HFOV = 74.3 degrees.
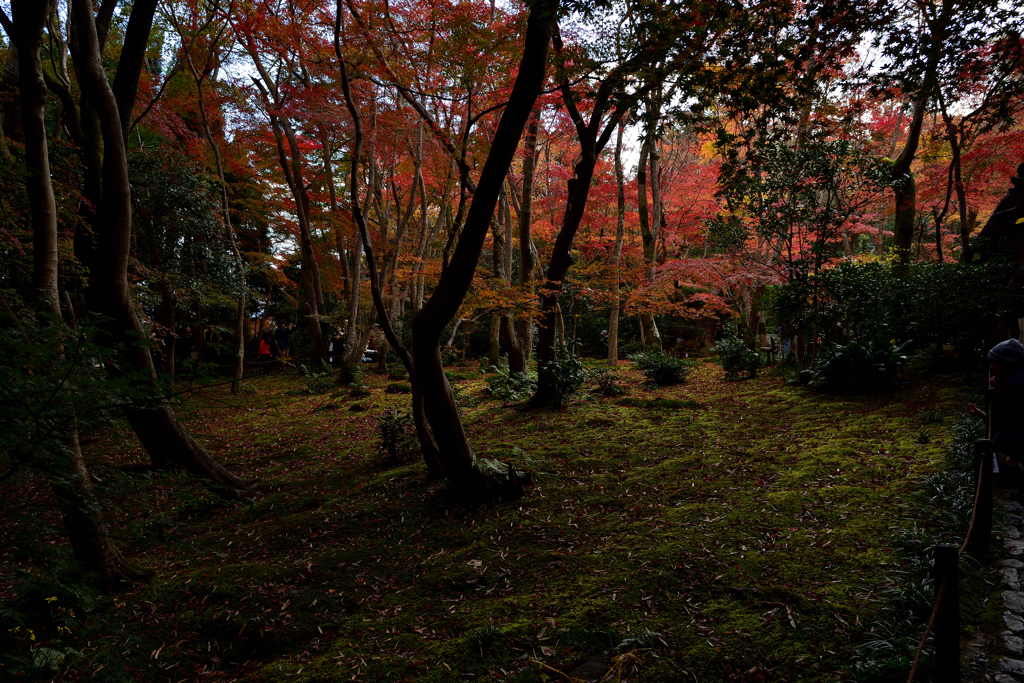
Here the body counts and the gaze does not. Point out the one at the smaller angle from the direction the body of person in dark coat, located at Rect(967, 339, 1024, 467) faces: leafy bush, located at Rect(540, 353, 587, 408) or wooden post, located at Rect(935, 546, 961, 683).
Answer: the leafy bush

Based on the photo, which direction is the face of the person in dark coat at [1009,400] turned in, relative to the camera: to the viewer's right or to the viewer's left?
to the viewer's left

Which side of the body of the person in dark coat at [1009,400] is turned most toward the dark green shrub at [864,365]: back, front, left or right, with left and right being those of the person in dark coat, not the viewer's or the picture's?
right

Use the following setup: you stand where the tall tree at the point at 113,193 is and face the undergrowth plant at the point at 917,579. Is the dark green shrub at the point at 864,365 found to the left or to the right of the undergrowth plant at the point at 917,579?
left

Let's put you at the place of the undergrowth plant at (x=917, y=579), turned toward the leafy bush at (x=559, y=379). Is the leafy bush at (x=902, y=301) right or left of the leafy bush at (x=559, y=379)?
right

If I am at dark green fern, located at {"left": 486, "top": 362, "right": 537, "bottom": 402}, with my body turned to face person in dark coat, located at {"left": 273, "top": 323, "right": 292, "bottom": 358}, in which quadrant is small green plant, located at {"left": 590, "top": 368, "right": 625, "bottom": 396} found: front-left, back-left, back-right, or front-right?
back-right

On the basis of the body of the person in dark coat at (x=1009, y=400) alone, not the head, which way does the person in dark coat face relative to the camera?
to the viewer's left

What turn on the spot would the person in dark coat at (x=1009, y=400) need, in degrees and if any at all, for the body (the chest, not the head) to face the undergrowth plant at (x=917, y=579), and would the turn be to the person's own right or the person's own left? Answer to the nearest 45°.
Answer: approximately 90° to the person's own left

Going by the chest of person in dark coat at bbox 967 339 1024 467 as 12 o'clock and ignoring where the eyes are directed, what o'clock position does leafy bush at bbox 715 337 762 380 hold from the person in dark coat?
The leafy bush is roughly at 2 o'clock from the person in dark coat.

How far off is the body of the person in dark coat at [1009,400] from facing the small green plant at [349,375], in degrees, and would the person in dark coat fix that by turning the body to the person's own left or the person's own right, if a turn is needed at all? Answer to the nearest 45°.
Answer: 0° — they already face it

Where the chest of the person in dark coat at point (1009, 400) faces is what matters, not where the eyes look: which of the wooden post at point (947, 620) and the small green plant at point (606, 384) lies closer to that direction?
the small green plant
